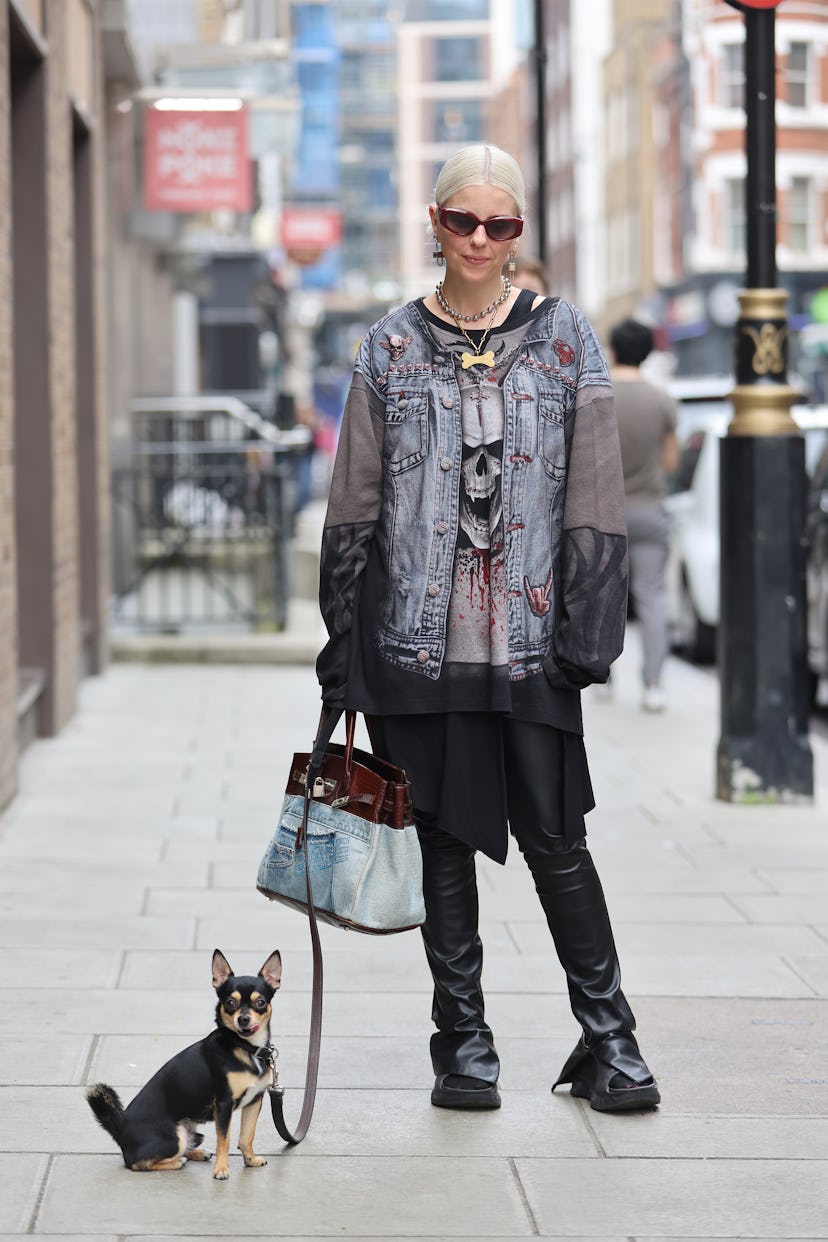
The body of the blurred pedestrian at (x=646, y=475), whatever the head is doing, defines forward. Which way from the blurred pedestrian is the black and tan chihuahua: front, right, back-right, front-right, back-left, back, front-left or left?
back

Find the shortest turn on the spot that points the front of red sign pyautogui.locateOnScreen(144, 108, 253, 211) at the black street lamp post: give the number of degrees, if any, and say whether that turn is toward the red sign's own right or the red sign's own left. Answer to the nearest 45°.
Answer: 0° — it already faces it

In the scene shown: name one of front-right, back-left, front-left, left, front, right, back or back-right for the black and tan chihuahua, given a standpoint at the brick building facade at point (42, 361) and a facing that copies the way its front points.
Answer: right

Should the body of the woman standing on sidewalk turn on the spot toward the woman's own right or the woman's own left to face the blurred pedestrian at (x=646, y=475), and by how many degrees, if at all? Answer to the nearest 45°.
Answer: approximately 180°

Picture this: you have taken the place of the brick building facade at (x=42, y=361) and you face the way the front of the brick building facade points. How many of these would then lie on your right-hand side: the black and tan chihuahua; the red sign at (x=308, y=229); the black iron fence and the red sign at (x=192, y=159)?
1

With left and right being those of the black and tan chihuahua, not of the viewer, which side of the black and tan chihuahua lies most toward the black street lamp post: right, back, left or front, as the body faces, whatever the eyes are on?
left

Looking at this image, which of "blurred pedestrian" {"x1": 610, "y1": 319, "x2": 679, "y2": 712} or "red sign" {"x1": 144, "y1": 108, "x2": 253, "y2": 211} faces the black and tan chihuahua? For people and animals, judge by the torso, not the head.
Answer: the red sign

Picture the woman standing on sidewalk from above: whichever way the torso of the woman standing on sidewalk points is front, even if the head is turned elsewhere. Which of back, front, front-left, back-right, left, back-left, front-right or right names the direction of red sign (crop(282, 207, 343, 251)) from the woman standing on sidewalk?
back

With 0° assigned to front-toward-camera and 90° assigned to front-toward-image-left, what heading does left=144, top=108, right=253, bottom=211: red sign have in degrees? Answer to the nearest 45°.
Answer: approximately 0°

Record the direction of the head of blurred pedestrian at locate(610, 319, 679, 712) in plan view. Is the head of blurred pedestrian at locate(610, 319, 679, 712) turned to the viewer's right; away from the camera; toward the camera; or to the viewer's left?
away from the camera

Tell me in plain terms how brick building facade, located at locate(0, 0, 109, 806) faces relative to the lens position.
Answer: facing to the right of the viewer
